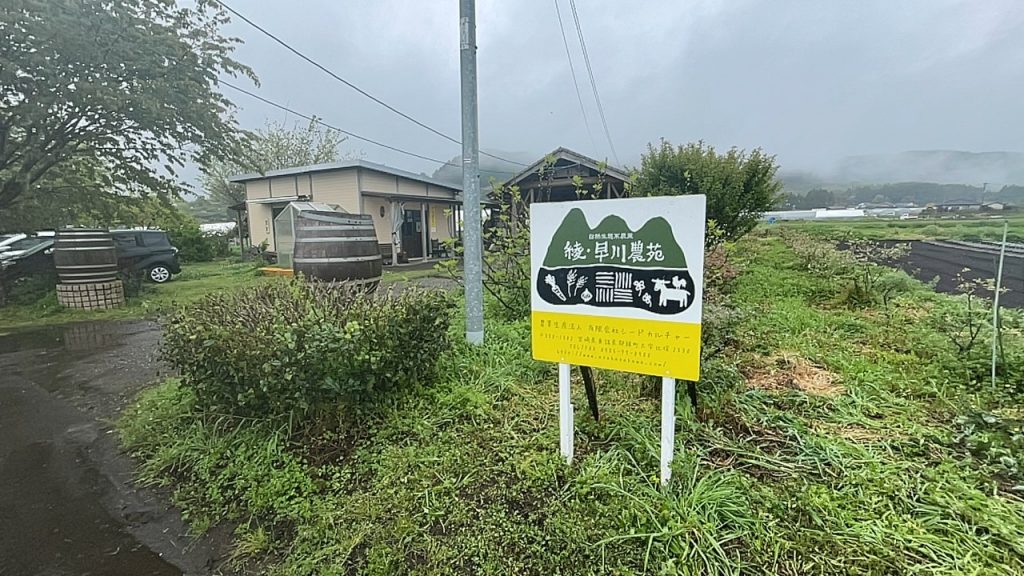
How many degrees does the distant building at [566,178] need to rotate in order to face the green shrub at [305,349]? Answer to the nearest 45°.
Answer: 0° — it already faces it

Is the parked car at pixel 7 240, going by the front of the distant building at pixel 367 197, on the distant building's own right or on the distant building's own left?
on the distant building's own right

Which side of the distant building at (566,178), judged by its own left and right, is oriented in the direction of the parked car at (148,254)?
right

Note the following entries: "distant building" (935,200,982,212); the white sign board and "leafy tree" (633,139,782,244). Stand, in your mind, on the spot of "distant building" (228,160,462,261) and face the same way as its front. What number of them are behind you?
0

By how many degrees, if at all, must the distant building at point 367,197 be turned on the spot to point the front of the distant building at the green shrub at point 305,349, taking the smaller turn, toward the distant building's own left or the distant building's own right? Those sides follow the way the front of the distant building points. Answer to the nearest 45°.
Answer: approximately 45° to the distant building's own right

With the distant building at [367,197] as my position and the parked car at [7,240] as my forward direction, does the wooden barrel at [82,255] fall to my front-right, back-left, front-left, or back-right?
front-left

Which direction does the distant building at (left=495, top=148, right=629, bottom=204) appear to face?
toward the camera

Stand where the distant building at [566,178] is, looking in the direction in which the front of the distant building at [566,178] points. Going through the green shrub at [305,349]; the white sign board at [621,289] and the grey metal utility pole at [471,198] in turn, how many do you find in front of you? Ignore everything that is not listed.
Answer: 3

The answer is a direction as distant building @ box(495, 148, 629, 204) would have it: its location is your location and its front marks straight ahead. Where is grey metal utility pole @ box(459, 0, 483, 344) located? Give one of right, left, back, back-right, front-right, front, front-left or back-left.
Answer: front

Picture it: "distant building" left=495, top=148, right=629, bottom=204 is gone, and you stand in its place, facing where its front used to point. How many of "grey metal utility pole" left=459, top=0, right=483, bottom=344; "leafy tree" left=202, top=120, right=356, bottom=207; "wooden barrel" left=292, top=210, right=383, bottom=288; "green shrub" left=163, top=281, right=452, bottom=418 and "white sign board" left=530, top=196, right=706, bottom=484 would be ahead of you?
4

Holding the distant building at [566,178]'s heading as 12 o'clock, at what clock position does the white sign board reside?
The white sign board is roughly at 12 o'clock from the distant building.

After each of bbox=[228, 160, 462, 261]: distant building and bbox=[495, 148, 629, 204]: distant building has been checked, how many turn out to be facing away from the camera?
0

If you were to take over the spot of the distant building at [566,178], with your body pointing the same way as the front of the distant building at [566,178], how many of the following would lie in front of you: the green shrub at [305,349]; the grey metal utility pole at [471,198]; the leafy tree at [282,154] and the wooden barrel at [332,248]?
3

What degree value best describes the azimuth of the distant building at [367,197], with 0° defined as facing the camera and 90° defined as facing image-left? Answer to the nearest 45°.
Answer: approximately 315°

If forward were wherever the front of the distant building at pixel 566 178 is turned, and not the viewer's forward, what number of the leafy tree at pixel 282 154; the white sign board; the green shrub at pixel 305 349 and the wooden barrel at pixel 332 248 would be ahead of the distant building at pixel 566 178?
3

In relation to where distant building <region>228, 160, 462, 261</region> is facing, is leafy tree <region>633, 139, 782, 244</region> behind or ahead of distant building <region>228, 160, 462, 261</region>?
ahead

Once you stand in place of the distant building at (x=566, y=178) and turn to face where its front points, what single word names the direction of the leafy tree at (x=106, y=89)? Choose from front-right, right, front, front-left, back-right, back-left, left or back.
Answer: front-right

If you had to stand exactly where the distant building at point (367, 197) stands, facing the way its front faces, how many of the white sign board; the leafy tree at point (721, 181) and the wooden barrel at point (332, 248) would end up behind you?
0
